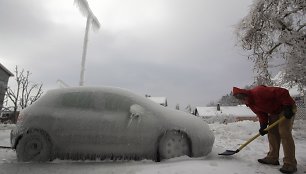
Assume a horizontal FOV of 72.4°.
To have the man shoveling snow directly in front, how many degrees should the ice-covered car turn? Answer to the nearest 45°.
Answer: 0° — it already faces them

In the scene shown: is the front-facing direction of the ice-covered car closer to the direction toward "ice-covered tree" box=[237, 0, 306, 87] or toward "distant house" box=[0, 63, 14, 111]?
the ice-covered tree

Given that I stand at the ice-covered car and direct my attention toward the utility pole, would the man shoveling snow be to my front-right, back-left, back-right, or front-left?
back-right

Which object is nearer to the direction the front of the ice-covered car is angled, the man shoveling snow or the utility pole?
the man shoveling snow

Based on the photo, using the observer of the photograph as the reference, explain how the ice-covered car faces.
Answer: facing to the right of the viewer

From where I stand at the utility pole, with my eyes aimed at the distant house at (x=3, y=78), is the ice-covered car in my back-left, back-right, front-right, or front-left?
back-left

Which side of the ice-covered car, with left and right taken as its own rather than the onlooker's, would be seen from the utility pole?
left

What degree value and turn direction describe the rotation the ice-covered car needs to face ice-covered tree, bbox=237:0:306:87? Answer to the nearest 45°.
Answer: approximately 45° to its left
